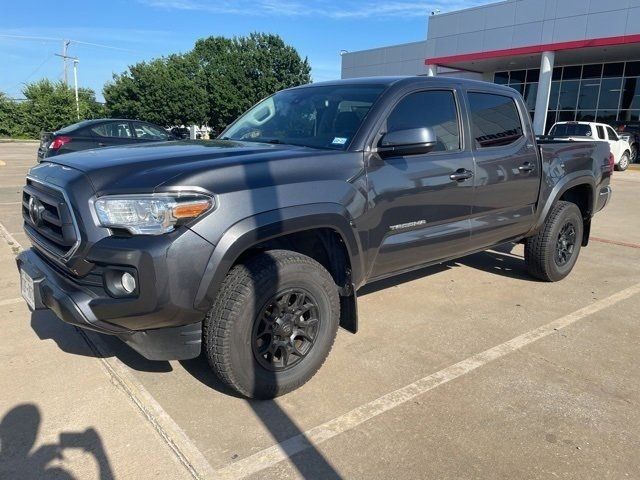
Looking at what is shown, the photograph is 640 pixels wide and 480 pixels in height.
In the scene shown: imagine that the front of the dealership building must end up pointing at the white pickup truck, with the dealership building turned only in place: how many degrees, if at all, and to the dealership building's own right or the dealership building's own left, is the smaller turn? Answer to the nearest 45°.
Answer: approximately 45° to the dealership building's own left

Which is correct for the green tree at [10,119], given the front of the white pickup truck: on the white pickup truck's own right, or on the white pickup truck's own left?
on the white pickup truck's own left

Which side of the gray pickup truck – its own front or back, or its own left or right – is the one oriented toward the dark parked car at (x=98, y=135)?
right

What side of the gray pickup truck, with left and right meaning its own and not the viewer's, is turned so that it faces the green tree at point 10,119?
right

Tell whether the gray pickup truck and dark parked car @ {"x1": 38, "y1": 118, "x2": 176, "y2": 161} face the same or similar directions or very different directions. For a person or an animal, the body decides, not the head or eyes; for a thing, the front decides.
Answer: very different directions

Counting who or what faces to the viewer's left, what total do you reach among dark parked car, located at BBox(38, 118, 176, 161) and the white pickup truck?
0

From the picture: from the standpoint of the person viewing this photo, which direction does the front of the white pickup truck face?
facing away from the viewer and to the right of the viewer

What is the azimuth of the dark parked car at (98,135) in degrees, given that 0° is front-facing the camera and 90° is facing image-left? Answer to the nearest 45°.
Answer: approximately 225°

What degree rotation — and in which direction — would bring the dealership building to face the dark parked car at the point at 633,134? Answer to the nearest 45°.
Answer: approximately 90° to its left

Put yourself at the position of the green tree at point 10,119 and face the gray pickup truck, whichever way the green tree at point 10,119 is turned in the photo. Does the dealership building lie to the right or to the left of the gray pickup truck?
left

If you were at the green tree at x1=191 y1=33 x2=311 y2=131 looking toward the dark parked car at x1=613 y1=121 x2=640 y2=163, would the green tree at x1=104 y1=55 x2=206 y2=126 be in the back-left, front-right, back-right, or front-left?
back-right

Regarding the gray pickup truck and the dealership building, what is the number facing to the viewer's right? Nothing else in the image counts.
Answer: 0

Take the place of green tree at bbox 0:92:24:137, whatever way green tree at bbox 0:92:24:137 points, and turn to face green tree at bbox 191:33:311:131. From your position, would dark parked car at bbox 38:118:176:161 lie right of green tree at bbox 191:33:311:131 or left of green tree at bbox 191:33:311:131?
right

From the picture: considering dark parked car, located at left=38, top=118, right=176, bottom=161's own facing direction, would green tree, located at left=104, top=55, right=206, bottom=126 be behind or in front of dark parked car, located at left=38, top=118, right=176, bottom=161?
in front
